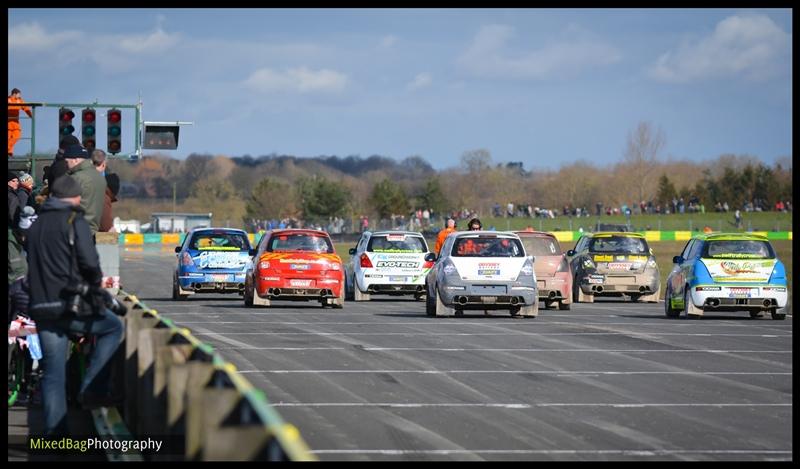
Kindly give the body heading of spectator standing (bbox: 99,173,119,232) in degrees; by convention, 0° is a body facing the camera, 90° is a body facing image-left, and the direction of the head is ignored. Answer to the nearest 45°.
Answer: approximately 270°

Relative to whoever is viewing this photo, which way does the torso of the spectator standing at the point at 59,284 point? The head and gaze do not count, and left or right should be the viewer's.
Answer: facing away from the viewer and to the right of the viewer

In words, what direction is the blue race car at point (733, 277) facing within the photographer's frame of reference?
facing away from the viewer

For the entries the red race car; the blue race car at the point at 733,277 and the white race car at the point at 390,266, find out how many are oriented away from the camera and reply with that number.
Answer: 3

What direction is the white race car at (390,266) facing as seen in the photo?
away from the camera

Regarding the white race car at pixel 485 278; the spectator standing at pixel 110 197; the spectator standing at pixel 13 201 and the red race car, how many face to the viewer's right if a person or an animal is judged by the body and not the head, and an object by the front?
2

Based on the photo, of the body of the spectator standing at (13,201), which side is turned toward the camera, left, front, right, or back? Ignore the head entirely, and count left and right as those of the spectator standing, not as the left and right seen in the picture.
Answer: right

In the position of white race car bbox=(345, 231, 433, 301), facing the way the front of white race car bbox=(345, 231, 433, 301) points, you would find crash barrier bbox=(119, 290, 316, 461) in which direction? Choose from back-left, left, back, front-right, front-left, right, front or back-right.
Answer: back

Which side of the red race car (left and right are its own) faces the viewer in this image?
back

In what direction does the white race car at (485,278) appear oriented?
away from the camera

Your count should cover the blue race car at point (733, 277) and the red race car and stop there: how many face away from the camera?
2
